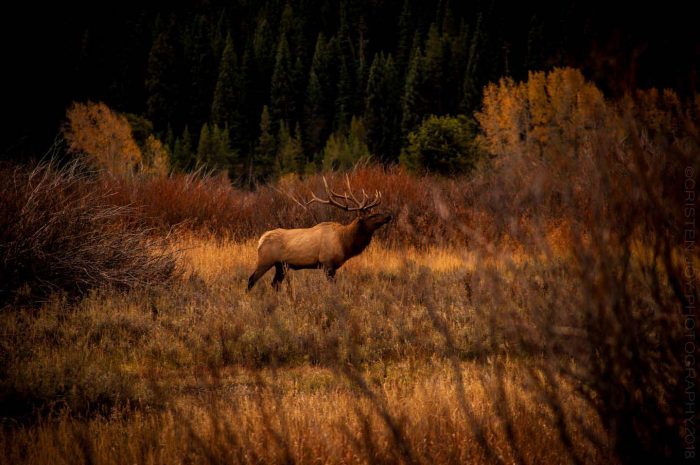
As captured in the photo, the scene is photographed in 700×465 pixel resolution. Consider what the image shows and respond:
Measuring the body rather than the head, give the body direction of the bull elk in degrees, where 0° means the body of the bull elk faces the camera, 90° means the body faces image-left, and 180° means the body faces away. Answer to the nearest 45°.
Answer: approximately 270°

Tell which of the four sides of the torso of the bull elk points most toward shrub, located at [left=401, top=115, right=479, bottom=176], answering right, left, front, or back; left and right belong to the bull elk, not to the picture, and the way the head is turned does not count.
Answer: left
